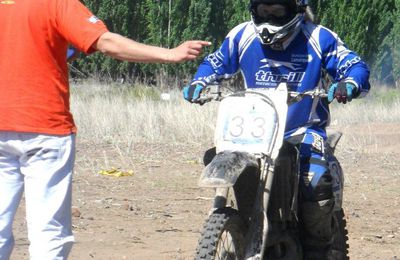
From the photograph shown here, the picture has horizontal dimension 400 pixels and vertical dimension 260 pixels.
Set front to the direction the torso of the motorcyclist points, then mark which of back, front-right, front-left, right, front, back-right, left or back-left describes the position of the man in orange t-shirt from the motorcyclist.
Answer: front-right

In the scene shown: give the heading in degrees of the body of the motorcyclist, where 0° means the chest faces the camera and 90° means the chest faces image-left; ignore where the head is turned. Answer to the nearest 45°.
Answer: approximately 0°

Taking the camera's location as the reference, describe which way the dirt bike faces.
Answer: facing the viewer and to the left of the viewer

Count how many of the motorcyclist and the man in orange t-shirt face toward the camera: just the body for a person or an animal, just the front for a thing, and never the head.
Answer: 1
